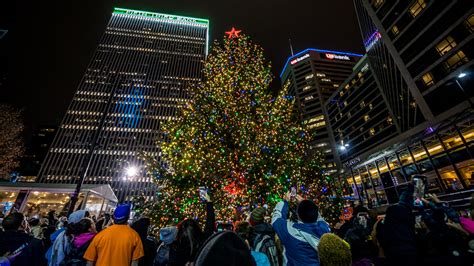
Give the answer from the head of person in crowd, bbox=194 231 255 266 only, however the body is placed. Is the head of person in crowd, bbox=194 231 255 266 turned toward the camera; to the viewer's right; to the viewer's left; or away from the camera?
away from the camera

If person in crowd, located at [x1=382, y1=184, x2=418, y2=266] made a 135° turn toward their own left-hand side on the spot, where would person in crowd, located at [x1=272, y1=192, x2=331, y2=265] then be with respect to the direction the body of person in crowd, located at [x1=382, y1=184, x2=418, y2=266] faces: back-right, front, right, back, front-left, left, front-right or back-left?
front

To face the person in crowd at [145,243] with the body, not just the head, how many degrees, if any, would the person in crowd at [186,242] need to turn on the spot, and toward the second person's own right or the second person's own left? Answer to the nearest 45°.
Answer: approximately 45° to the second person's own left

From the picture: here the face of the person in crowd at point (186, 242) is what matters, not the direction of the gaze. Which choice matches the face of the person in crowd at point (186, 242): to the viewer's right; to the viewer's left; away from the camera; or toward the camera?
away from the camera

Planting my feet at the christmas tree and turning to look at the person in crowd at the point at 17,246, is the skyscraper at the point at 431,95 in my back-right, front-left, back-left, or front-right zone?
back-left

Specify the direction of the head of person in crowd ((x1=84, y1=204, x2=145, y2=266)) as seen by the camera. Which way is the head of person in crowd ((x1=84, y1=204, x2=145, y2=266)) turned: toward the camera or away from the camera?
away from the camera

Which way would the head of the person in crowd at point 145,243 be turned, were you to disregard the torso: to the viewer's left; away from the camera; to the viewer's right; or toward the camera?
away from the camera

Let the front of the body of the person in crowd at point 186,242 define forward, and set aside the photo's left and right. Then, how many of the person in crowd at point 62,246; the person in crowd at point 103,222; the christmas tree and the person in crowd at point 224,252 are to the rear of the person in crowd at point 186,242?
1

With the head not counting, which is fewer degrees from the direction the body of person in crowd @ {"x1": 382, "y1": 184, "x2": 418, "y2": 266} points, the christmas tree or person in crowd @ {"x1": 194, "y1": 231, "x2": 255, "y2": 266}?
the christmas tree

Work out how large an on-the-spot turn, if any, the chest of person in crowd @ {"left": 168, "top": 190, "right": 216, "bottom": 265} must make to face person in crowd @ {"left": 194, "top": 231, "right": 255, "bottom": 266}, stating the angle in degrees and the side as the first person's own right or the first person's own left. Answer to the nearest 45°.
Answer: approximately 180°

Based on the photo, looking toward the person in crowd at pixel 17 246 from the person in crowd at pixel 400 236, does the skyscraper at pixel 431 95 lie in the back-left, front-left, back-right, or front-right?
back-right

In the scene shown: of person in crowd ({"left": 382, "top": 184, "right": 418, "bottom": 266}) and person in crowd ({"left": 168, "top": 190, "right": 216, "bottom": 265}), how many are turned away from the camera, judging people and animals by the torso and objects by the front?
2

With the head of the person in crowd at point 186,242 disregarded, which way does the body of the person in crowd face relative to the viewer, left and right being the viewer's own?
facing away from the viewer

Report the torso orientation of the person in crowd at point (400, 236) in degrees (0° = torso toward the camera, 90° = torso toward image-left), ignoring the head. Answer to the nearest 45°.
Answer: approximately 180°
